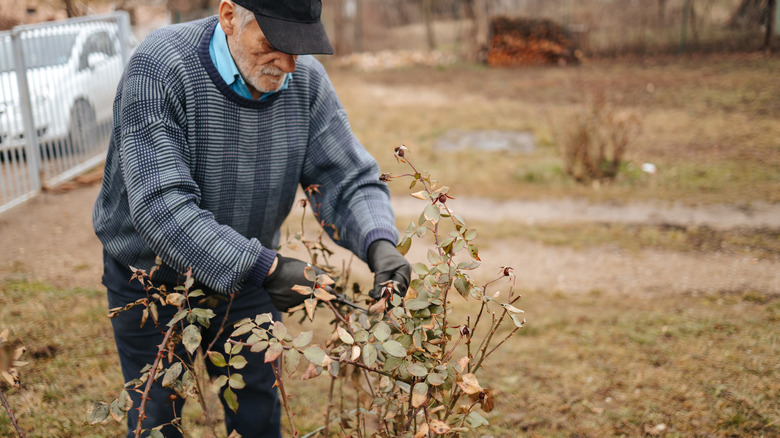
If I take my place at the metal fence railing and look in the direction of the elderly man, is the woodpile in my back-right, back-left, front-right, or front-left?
back-left

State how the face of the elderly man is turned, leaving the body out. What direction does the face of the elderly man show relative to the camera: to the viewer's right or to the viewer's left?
to the viewer's right

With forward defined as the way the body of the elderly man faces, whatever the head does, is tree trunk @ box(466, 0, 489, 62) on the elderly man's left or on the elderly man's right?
on the elderly man's left

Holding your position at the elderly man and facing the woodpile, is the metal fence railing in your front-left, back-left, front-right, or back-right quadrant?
front-left

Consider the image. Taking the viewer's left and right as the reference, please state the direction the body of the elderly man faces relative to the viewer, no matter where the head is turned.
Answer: facing the viewer and to the right of the viewer

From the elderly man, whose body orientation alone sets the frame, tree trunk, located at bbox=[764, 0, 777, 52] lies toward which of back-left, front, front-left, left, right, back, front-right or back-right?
left

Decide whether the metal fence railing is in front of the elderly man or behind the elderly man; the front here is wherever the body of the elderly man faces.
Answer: behind

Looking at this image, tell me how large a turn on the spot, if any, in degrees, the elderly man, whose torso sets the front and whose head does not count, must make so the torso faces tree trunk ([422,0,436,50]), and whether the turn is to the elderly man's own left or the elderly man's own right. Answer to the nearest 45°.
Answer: approximately 135° to the elderly man's own left

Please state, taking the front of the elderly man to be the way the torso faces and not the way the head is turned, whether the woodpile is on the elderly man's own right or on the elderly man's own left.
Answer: on the elderly man's own left
